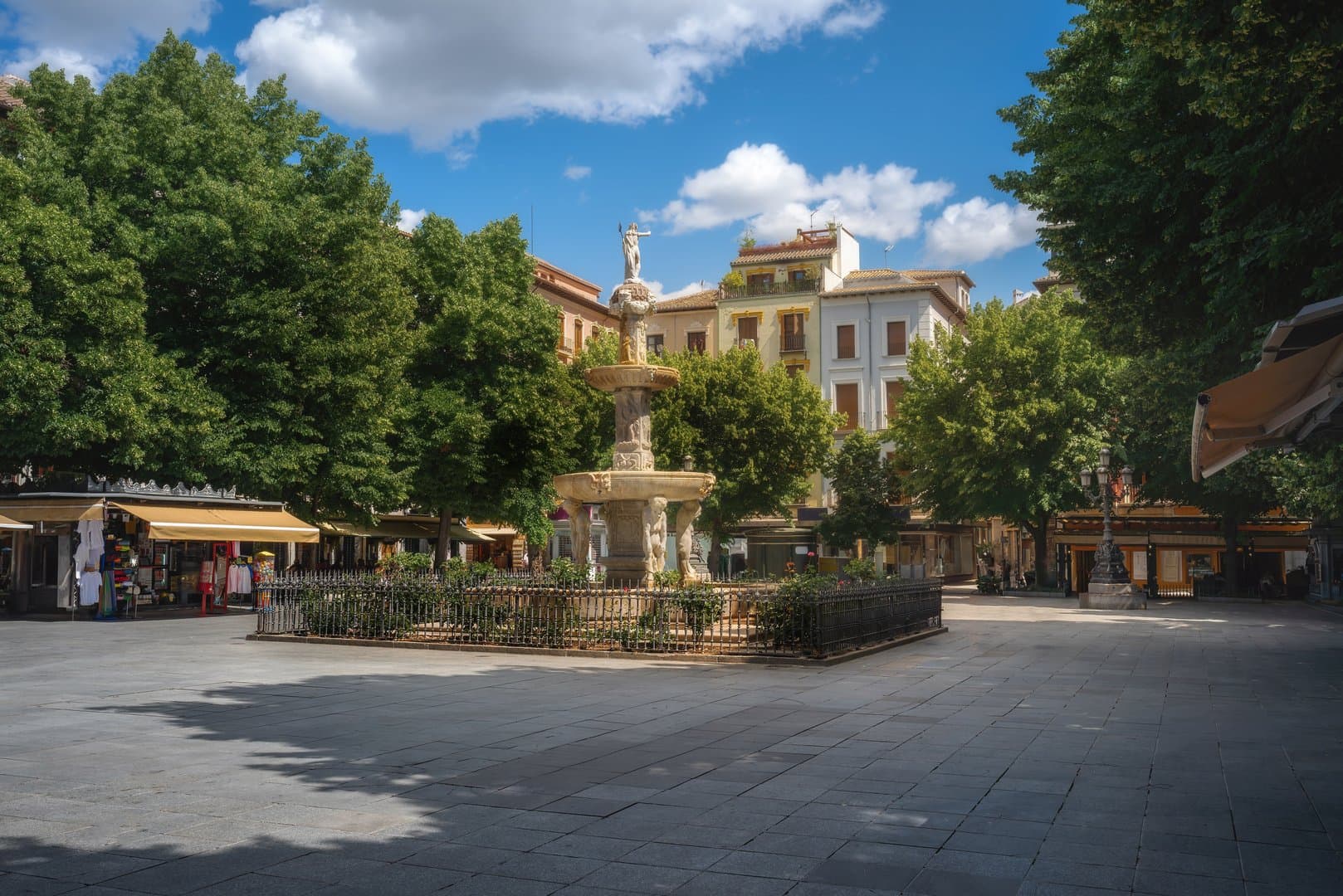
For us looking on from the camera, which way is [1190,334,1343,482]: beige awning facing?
facing to the left of the viewer

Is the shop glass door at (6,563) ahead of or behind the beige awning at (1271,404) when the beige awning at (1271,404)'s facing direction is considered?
ahead

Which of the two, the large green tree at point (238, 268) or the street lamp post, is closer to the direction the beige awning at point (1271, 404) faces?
the large green tree

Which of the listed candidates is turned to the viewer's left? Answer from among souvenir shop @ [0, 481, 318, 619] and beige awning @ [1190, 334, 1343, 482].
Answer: the beige awning

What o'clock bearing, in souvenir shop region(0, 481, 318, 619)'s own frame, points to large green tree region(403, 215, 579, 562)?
The large green tree is roughly at 10 o'clock from the souvenir shop.

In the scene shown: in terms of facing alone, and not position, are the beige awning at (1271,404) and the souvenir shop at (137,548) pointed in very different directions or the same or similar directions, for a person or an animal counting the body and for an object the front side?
very different directions

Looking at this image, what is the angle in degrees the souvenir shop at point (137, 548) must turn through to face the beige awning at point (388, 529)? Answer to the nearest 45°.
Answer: approximately 90° to its left

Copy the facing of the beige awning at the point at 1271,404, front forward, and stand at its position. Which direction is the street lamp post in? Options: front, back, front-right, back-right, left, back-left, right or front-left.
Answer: right

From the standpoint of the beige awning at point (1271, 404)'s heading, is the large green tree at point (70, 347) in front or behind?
in front

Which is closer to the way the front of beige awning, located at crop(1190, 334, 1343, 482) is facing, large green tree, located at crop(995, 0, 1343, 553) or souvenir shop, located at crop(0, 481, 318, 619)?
the souvenir shop

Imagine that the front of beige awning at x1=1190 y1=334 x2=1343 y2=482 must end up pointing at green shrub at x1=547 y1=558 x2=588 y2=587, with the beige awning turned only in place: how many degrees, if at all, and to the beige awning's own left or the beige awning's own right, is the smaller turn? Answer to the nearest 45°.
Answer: approximately 45° to the beige awning's own right

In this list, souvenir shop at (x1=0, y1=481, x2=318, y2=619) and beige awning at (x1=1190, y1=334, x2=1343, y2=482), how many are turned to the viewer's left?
1

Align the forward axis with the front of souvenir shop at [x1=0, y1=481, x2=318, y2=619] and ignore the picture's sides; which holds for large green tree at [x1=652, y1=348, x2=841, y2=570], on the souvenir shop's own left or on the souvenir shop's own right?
on the souvenir shop's own left

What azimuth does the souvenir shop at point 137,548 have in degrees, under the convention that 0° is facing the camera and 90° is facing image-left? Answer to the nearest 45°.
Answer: approximately 315°
